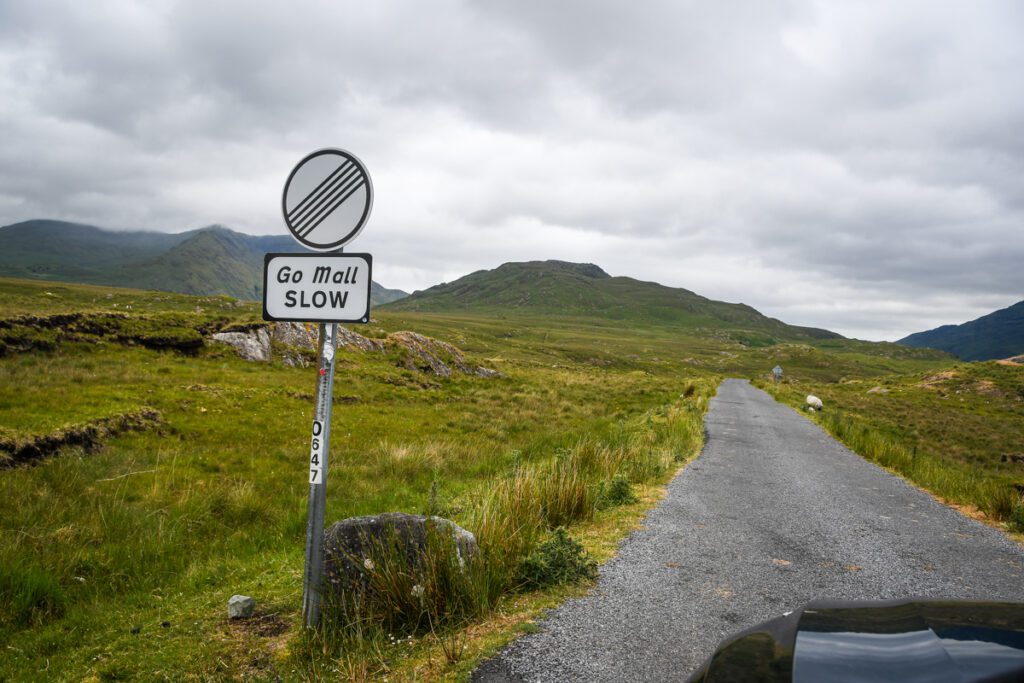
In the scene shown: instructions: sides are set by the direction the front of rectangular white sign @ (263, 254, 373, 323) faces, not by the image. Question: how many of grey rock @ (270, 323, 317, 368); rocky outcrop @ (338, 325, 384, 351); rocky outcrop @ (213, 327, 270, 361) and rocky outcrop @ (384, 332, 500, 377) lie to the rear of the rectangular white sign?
4

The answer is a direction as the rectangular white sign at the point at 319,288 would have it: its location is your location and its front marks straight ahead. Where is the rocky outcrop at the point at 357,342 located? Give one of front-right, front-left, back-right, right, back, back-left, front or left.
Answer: back

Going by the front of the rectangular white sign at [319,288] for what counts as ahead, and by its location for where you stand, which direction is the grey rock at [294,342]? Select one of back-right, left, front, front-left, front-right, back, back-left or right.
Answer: back

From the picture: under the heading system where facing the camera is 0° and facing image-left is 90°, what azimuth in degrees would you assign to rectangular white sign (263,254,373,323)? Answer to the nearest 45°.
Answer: approximately 0°

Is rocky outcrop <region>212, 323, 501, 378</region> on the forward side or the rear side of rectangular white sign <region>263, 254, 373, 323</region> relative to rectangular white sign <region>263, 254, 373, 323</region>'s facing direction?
on the rear side
